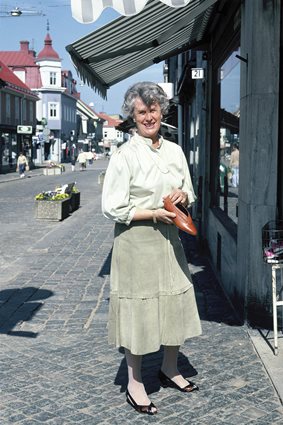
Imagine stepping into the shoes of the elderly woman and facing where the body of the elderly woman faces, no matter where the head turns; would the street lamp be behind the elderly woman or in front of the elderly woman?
behind

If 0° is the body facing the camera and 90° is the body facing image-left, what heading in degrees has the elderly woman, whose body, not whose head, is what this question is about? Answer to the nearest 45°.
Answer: approximately 315°

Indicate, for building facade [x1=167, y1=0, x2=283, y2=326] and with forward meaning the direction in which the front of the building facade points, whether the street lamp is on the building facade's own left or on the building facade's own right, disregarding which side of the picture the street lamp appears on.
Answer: on the building facade's own right

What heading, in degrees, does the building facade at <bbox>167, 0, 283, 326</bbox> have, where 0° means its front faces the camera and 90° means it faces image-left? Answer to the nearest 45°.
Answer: approximately 90°

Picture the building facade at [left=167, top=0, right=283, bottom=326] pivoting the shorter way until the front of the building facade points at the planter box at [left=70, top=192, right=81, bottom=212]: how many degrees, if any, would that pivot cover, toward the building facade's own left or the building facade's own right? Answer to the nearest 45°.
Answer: approximately 90° to the building facade's own right

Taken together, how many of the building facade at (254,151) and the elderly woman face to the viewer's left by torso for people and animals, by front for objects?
1

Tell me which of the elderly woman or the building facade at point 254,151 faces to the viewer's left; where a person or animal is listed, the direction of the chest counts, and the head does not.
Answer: the building facade

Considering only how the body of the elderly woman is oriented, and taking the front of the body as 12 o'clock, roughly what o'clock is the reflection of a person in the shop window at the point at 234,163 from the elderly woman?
The reflection of a person in the shop window is roughly at 8 o'clock from the elderly woman.
